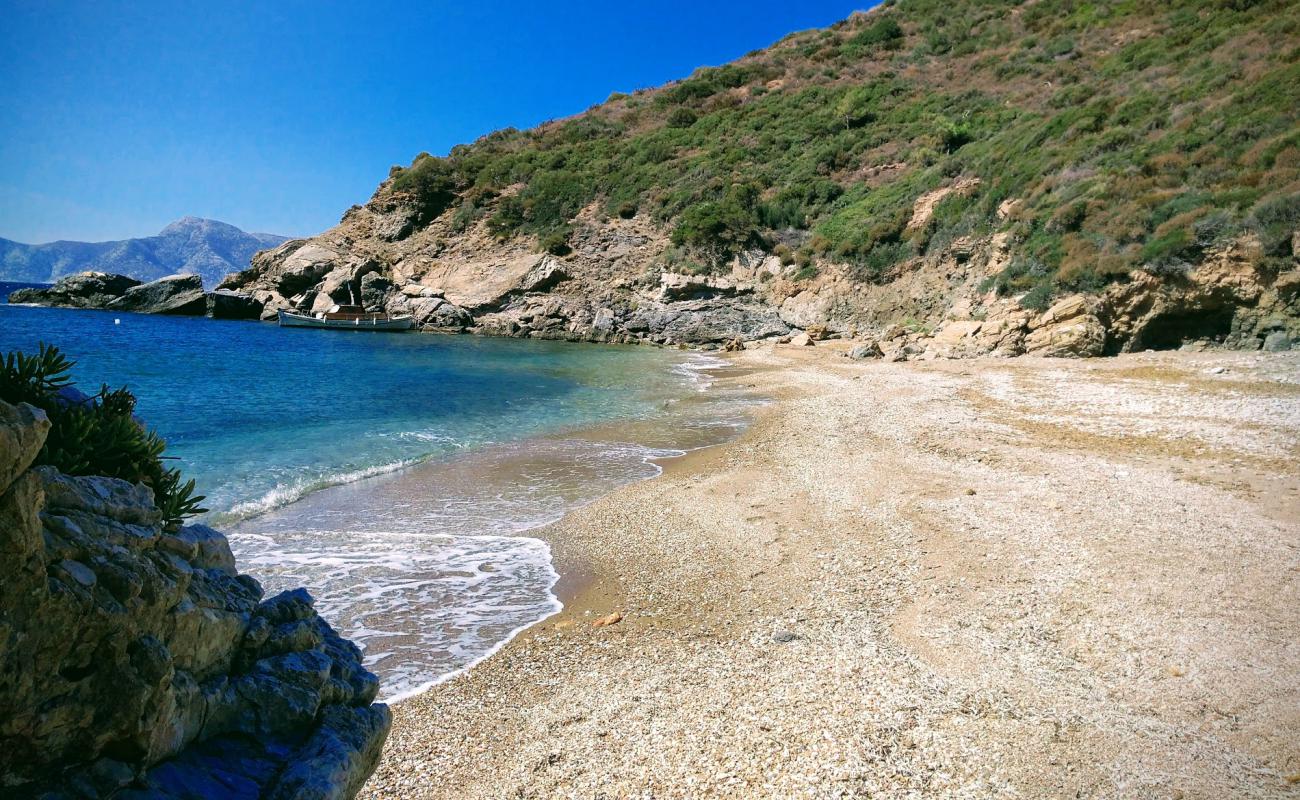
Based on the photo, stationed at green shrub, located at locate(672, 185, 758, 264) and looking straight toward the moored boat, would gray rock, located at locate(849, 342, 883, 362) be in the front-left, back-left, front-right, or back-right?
back-left
